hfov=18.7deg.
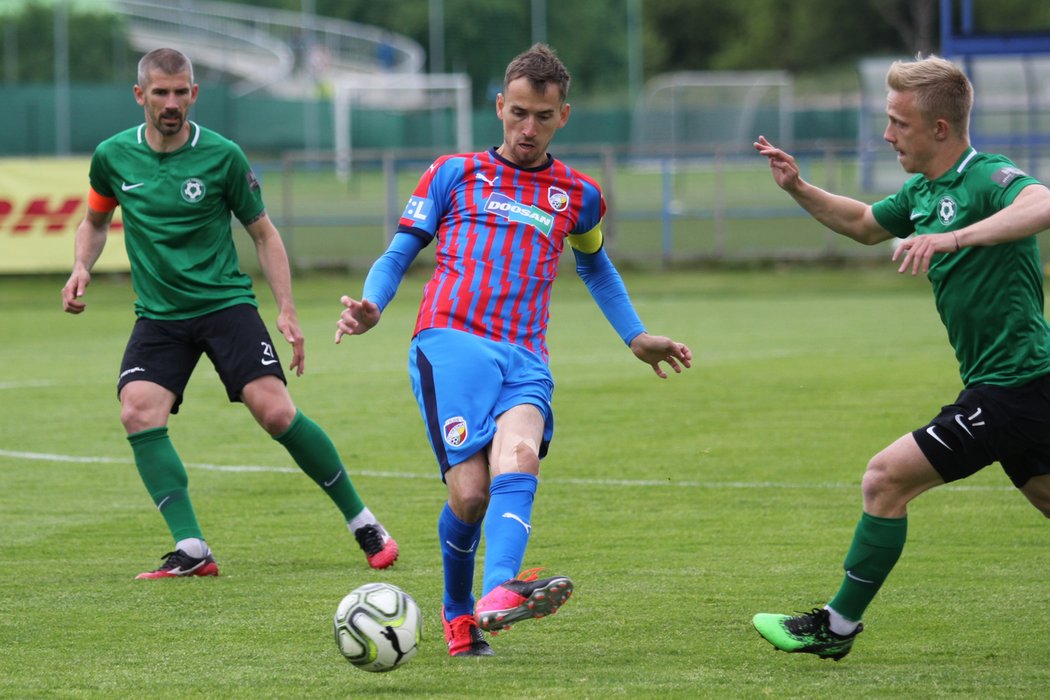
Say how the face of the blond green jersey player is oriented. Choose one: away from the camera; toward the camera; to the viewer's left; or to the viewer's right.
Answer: to the viewer's left

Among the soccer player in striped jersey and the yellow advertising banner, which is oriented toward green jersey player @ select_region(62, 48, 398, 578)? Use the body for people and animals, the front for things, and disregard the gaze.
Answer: the yellow advertising banner

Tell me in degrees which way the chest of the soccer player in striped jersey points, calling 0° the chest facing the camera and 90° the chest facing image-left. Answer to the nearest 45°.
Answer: approximately 0°

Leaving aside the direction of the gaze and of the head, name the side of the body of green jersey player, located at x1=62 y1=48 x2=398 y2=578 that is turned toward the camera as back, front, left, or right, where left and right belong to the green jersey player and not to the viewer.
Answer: front

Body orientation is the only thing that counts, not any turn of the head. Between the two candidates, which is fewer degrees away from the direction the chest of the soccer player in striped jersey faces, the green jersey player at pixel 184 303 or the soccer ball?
the soccer ball

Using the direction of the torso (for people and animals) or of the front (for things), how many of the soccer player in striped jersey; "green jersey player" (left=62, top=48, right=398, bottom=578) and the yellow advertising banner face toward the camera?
3

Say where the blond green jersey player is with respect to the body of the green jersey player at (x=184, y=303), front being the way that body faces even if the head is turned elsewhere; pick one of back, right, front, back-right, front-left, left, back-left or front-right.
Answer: front-left

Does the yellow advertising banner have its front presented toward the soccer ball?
yes

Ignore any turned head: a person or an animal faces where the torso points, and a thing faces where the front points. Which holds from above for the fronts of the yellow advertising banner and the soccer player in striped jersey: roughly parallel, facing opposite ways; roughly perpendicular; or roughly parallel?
roughly parallel

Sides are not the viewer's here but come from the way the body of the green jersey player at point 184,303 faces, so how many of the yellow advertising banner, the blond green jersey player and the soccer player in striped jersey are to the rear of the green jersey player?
1

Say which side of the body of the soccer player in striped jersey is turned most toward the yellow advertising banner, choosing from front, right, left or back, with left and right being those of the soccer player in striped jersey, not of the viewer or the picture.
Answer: back

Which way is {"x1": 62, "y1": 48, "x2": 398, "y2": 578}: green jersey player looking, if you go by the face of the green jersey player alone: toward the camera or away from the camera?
toward the camera

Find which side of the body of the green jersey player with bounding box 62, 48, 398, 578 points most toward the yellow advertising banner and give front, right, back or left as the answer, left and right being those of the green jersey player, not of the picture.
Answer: back

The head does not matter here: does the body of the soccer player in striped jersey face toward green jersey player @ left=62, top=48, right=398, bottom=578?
no

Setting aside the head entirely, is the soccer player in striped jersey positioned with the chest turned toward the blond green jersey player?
no

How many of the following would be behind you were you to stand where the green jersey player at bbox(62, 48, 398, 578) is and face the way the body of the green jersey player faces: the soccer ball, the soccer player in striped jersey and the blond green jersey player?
0

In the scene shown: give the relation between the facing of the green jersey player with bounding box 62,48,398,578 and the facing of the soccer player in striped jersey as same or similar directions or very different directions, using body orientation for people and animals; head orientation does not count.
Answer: same or similar directions
